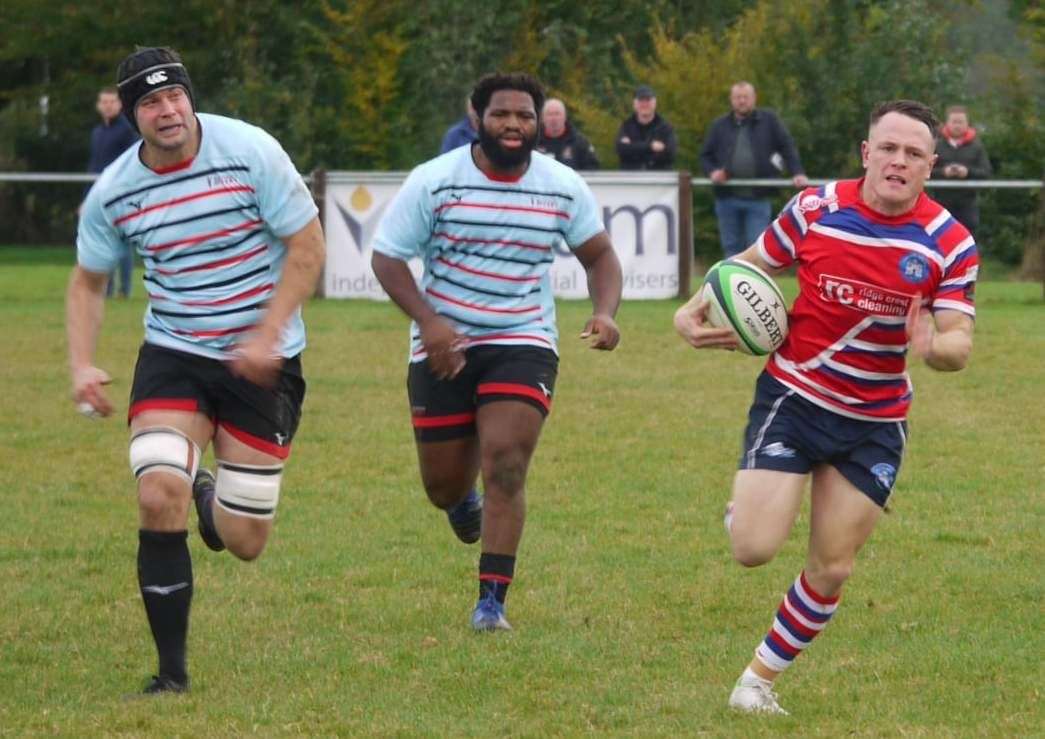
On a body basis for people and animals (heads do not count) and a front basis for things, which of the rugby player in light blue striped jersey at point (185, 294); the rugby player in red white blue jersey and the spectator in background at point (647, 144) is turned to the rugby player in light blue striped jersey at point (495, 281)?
the spectator in background

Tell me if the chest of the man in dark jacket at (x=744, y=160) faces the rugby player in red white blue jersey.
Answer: yes

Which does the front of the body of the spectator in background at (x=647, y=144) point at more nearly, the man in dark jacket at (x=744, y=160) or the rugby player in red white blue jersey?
the rugby player in red white blue jersey

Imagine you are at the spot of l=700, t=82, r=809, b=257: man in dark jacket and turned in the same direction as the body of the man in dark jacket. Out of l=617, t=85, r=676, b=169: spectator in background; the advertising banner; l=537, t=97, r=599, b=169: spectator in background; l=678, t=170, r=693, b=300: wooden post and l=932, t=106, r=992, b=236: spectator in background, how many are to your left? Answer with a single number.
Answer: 1

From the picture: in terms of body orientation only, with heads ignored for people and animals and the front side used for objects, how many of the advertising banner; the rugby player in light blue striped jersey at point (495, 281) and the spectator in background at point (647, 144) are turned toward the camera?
3

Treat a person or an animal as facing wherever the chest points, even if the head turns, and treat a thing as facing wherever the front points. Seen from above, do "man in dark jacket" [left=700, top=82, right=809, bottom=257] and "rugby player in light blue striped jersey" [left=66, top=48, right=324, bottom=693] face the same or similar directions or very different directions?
same or similar directions

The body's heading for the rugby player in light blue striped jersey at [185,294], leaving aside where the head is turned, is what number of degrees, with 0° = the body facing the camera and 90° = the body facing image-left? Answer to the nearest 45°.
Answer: approximately 0°

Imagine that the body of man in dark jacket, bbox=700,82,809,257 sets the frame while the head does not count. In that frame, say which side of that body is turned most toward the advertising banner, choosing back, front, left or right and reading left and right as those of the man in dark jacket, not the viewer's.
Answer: right

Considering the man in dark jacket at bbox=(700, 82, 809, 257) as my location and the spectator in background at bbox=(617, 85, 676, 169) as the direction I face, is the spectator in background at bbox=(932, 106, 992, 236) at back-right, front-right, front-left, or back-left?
back-right

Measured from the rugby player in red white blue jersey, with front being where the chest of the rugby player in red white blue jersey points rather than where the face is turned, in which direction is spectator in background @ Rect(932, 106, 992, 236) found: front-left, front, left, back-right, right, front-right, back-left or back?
back

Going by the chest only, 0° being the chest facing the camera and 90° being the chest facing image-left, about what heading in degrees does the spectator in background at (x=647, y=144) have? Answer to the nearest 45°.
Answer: approximately 0°

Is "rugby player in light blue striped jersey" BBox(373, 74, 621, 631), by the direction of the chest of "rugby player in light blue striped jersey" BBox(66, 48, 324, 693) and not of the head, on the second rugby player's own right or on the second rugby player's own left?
on the second rugby player's own left

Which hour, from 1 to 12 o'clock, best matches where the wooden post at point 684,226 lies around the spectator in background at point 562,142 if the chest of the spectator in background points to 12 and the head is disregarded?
The wooden post is roughly at 9 o'clock from the spectator in background.

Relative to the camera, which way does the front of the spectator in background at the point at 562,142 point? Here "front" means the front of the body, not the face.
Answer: toward the camera

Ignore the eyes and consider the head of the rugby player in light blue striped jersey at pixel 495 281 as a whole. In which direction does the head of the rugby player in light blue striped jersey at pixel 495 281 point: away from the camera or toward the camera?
toward the camera

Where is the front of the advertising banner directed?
toward the camera

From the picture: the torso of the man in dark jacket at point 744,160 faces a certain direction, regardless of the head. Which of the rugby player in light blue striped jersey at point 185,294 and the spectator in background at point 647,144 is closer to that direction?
the rugby player in light blue striped jersey

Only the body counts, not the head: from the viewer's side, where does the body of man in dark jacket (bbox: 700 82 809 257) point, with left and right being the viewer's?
facing the viewer
